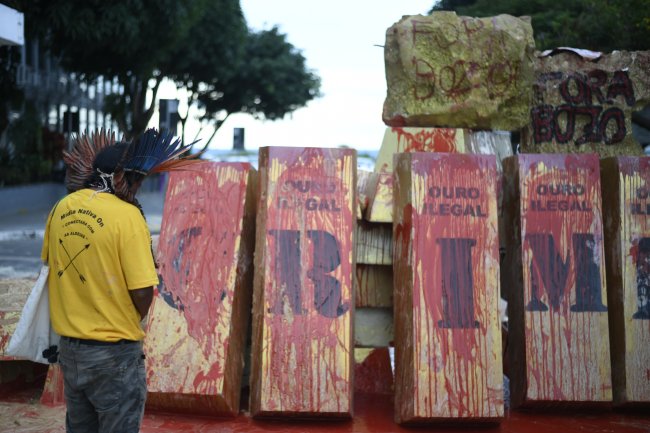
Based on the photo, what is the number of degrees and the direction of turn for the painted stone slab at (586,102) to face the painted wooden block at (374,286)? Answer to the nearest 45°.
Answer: approximately 45° to its right

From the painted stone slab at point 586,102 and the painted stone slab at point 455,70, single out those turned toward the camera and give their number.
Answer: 2

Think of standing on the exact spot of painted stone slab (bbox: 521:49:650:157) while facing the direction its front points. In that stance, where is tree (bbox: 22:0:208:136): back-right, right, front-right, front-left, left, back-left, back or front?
back-right

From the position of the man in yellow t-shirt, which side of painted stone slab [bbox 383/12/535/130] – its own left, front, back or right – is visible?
front

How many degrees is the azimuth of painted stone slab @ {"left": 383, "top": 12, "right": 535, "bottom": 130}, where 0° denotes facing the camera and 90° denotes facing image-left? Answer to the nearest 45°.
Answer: approximately 0°

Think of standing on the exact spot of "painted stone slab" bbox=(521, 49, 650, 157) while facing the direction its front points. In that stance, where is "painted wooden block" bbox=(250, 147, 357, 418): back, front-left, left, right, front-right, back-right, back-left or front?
front-right

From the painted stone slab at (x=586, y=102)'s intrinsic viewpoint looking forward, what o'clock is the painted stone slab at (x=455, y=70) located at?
the painted stone slab at (x=455, y=70) is roughly at 2 o'clock from the painted stone slab at (x=586, y=102).

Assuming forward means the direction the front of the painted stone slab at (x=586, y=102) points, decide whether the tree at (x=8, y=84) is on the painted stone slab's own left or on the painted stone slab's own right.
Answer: on the painted stone slab's own right

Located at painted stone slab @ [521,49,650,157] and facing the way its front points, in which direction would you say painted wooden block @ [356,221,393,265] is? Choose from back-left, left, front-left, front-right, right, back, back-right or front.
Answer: front-right
